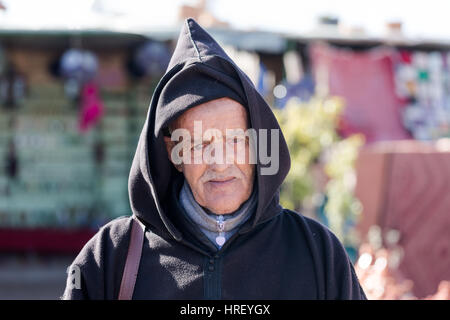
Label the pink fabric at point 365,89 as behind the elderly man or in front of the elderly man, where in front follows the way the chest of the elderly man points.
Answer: behind

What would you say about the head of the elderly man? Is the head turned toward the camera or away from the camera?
toward the camera

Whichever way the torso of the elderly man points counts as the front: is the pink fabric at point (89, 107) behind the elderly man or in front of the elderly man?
behind

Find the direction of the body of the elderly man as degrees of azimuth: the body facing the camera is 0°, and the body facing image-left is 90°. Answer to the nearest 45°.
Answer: approximately 0°
